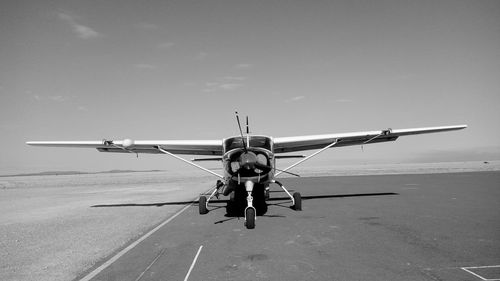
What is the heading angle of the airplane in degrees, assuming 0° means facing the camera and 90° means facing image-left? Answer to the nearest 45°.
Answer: approximately 0°
